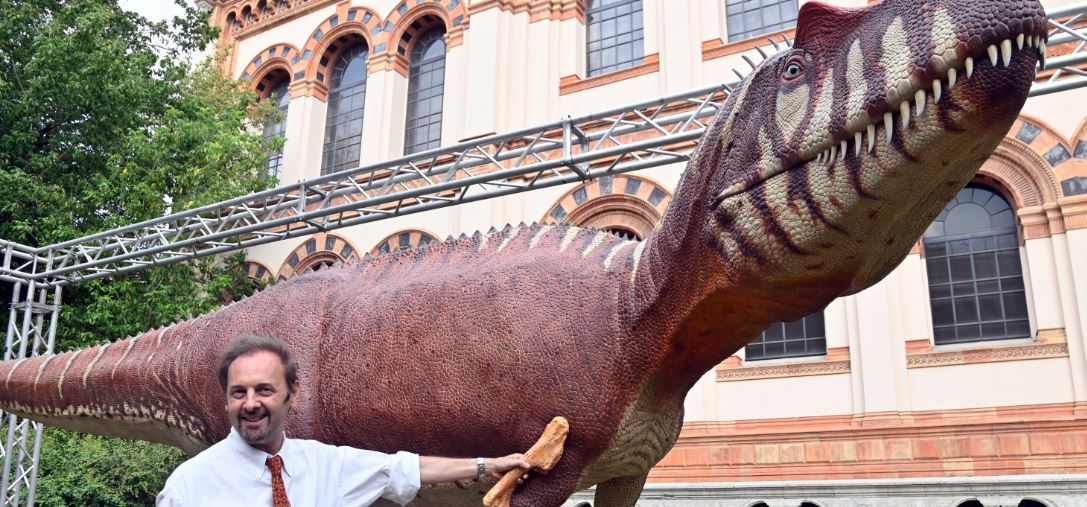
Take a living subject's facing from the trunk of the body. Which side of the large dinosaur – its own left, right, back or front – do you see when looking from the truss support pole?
back

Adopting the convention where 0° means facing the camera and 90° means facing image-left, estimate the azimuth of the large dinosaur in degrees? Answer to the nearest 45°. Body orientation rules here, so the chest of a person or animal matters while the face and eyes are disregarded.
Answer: approximately 315°

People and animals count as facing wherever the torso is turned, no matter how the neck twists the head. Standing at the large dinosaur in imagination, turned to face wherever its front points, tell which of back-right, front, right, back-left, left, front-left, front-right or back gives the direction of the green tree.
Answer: back

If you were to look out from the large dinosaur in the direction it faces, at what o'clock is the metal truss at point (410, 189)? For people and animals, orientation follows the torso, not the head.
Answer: The metal truss is roughly at 7 o'clock from the large dinosaur.
